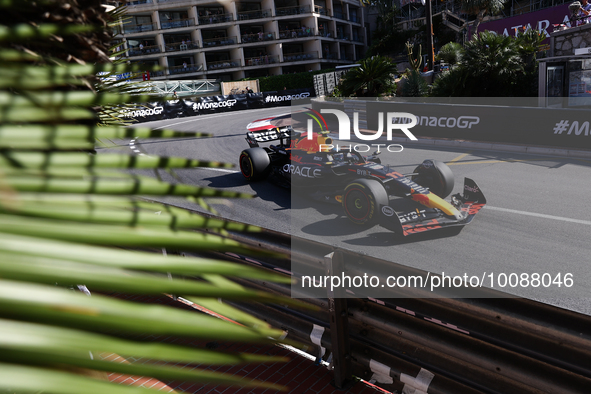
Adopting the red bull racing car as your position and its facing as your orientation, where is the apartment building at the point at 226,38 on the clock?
The apartment building is roughly at 7 o'clock from the red bull racing car.

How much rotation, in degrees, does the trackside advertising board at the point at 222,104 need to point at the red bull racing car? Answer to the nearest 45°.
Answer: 0° — it already faces it

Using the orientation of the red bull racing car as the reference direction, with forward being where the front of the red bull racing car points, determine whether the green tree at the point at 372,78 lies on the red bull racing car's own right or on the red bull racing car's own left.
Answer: on the red bull racing car's own left

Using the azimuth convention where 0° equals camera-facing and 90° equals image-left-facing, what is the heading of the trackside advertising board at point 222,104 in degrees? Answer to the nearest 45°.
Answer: approximately 0°

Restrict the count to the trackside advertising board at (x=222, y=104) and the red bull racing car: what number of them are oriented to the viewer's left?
0

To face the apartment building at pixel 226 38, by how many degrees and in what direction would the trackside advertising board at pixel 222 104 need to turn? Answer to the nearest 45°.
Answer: approximately 180°

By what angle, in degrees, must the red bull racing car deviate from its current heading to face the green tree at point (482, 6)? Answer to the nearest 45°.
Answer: approximately 135° to its left

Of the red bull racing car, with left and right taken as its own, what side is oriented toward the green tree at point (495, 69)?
left

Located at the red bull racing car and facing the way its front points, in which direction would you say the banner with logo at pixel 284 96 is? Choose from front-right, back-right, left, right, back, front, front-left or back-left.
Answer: back-left

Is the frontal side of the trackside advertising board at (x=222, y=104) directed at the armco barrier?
yes

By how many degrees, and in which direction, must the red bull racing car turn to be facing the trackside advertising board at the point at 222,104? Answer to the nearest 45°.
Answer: approximately 135° to its left
